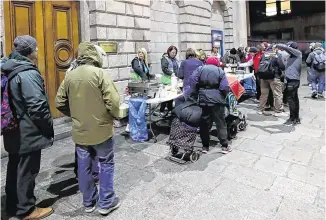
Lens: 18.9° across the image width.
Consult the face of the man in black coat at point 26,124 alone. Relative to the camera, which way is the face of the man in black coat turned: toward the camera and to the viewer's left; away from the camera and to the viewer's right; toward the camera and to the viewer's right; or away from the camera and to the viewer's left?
away from the camera and to the viewer's right

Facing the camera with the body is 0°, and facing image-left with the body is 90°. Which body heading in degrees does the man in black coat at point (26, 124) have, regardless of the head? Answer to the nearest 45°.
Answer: approximately 270°

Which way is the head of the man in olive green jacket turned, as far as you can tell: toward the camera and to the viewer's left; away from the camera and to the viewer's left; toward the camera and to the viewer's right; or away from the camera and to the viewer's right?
away from the camera and to the viewer's right

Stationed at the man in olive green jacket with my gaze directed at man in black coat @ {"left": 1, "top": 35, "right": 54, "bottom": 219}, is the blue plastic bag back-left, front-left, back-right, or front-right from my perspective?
back-right

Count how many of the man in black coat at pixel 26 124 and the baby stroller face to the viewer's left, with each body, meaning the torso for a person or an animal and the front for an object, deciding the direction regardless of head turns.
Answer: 0
